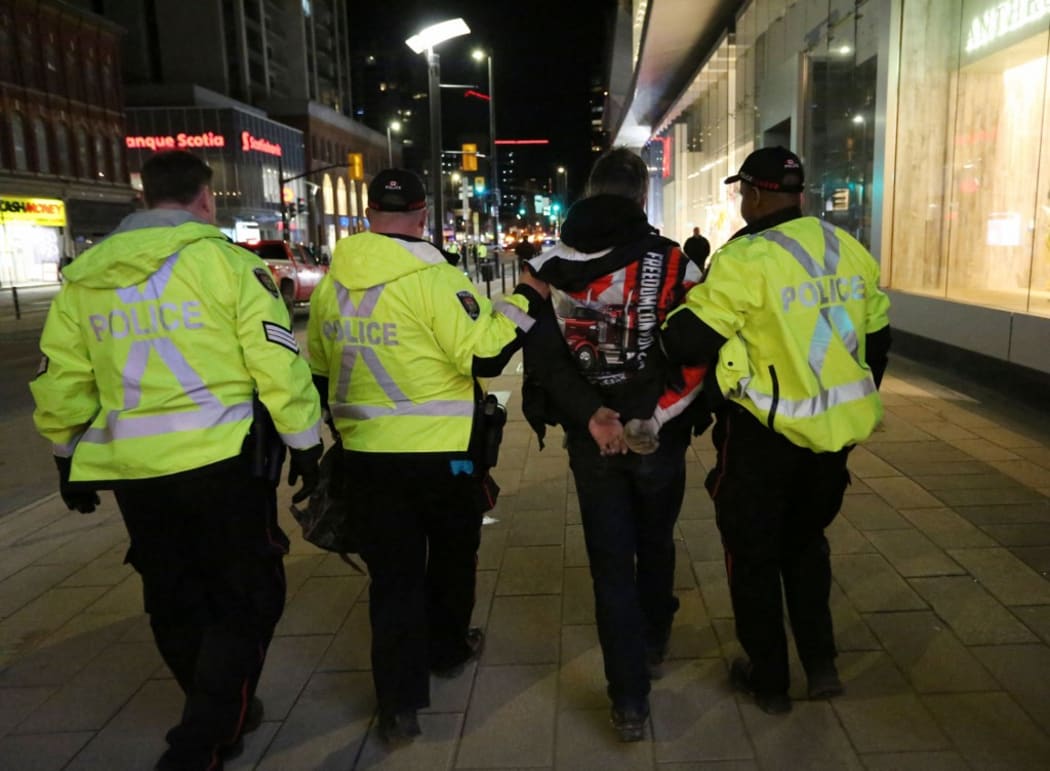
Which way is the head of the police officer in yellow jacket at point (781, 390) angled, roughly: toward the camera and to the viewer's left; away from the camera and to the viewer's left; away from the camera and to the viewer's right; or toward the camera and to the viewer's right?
away from the camera and to the viewer's left

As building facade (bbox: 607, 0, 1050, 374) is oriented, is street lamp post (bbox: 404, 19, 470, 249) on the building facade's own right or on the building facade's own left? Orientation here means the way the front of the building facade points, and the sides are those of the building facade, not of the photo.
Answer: on the building facade's own right

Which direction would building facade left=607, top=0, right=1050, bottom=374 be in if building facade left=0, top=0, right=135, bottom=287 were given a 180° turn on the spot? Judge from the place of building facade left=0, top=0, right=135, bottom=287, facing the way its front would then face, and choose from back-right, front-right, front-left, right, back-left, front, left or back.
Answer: back-left

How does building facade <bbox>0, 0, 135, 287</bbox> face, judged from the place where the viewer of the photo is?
facing the viewer and to the right of the viewer

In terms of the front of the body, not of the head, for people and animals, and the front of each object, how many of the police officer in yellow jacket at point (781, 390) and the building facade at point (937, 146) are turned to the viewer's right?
0

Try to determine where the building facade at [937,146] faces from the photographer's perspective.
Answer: facing the viewer and to the left of the viewer

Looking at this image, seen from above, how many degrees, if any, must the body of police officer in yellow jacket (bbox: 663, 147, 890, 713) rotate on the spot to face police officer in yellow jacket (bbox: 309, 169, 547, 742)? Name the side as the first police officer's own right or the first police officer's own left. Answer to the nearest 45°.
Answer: approximately 45° to the first police officer's own left

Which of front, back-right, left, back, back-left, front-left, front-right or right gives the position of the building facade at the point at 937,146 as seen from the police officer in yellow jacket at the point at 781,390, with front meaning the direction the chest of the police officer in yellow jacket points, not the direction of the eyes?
front-right

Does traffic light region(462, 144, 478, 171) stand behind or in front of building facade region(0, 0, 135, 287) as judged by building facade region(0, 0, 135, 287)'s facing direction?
in front

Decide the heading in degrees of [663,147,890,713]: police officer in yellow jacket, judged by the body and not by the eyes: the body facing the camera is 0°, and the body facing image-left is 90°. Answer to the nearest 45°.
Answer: approximately 135°

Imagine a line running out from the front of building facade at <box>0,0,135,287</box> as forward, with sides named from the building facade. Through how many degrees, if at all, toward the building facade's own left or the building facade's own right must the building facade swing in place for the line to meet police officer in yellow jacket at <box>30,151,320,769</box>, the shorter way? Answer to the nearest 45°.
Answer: approximately 45° to the building facade's own right

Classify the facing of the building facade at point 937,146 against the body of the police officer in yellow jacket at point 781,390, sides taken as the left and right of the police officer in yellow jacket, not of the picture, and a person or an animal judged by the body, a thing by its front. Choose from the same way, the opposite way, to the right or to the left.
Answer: to the left

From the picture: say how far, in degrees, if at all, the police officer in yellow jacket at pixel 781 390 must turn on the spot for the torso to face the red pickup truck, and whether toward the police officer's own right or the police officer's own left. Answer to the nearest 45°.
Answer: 0° — they already face it

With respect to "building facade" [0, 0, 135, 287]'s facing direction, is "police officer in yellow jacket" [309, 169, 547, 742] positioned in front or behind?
in front

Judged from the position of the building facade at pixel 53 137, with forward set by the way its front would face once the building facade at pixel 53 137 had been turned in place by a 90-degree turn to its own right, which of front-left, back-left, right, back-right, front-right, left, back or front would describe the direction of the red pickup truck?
front-left
